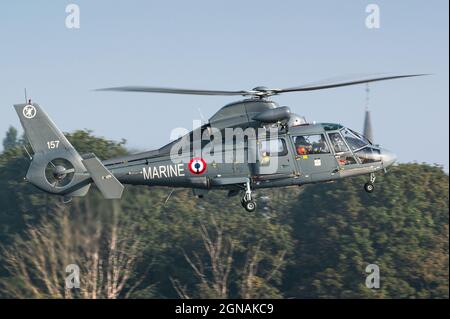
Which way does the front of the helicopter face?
to the viewer's right
